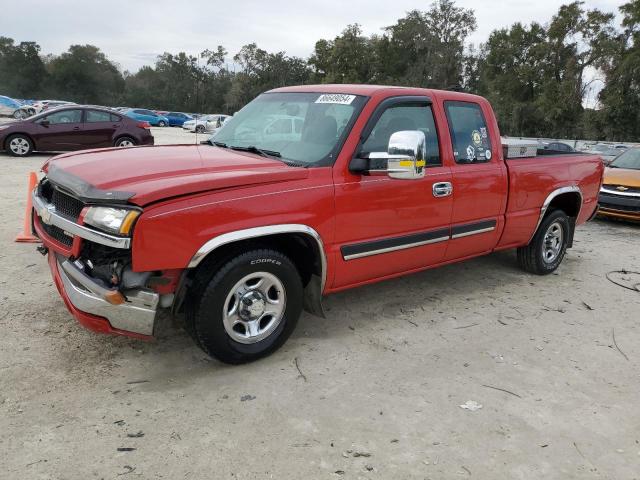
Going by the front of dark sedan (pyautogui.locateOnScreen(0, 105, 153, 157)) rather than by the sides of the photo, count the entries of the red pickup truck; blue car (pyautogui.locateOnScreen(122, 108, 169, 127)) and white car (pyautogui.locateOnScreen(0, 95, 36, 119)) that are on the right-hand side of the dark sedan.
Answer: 2

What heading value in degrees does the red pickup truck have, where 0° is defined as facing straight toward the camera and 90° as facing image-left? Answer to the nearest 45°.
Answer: approximately 45°

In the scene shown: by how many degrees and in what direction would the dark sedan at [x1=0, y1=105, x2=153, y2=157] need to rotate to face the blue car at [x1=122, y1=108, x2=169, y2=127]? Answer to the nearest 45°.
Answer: approximately 90° to its right

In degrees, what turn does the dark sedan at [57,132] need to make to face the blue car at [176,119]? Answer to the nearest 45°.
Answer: approximately 90° to its right

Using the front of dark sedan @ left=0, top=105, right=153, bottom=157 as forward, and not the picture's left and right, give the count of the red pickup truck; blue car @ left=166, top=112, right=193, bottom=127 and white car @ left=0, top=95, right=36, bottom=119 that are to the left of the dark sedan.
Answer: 1

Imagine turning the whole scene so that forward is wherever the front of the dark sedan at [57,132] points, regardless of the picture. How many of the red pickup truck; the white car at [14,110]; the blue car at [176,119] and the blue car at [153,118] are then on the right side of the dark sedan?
3

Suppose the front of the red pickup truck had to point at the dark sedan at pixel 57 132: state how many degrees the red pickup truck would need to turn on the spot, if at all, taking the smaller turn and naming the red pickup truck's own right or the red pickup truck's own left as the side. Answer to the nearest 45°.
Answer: approximately 90° to the red pickup truck's own right

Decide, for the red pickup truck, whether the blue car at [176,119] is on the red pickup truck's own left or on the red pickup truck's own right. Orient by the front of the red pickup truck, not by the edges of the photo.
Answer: on the red pickup truck's own right

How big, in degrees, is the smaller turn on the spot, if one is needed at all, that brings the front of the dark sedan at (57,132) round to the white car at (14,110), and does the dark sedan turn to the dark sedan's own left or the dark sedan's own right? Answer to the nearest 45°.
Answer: approximately 90° to the dark sedan's own right

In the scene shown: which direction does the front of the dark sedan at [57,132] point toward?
to the viewer's left

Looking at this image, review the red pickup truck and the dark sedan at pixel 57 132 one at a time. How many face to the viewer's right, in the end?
0
